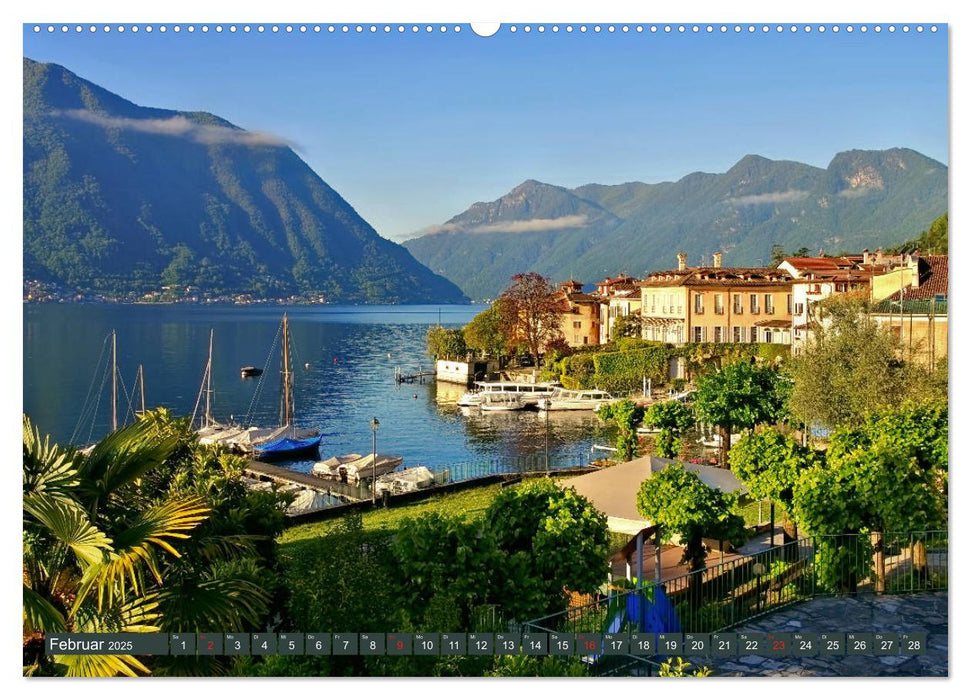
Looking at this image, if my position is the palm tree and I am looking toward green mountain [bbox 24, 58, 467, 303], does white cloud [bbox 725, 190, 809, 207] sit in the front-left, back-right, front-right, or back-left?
front-right
